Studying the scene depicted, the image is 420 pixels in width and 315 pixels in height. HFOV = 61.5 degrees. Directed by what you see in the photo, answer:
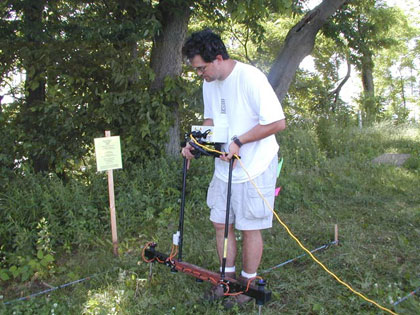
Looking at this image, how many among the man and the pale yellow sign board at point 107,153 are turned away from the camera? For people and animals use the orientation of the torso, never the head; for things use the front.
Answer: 0

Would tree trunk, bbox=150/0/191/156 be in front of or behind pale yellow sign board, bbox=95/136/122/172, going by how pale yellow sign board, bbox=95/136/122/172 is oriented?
behind

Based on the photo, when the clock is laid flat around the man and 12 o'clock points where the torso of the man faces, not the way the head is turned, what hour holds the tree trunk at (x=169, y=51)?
The tree trunk is roughly at 4 o'clock from the man.

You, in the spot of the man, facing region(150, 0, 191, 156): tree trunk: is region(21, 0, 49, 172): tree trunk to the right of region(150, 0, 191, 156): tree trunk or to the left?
left

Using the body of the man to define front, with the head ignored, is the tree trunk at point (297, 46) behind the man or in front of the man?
behind

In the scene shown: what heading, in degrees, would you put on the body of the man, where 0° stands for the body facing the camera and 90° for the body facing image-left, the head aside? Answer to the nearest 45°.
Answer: approximately 45°

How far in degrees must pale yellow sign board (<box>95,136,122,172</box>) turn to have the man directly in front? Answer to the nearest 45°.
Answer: approximately 45° to its left

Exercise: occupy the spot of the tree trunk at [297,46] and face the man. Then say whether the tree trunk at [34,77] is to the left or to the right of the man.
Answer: right

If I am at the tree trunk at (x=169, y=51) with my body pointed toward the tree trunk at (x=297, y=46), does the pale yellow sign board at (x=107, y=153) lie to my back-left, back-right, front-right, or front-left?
back-right

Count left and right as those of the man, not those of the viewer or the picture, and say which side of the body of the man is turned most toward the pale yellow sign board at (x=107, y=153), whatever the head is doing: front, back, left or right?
right

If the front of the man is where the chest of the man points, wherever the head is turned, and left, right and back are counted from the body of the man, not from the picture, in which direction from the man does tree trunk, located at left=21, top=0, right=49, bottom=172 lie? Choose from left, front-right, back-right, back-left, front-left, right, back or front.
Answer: right
